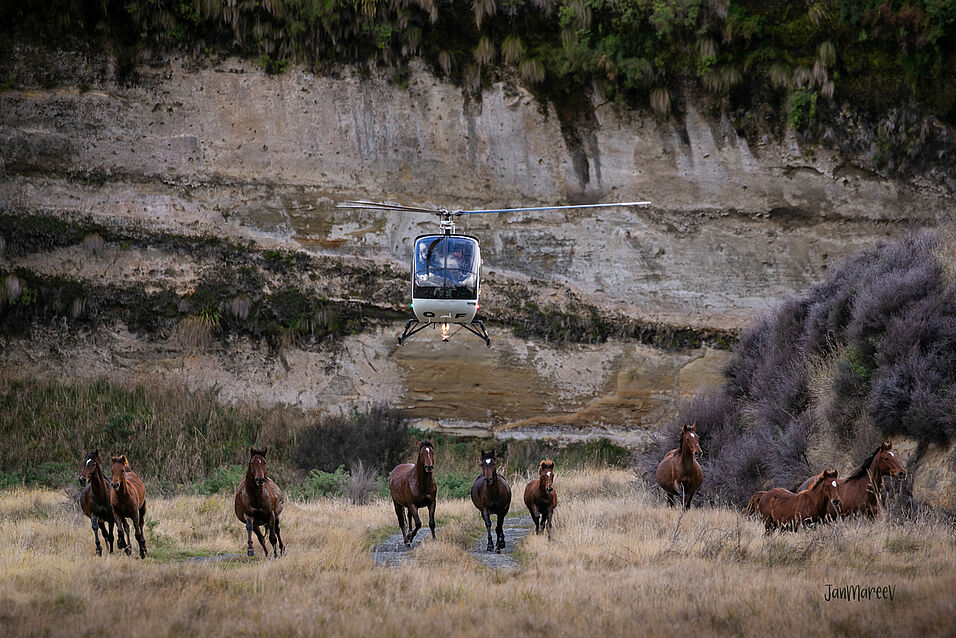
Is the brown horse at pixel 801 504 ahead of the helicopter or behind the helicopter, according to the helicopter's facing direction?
ahead

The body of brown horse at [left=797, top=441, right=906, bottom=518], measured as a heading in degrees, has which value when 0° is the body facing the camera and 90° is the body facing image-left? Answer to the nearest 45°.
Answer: approximately 270°

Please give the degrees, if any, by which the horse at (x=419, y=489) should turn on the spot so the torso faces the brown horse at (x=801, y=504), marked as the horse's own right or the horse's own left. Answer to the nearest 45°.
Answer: approximately 45° to the horse's own left

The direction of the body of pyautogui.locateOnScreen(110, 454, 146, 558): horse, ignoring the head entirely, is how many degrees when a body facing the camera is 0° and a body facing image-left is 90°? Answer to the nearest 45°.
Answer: approximately 45°

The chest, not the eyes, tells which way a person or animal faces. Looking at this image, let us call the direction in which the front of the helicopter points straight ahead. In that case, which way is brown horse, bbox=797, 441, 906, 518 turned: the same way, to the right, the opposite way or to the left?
to the left

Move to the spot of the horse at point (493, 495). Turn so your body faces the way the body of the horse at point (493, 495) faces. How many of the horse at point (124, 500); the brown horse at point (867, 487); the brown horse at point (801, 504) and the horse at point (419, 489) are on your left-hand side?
2

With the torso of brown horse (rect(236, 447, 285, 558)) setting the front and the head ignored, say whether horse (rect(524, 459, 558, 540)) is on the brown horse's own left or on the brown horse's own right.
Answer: on the brown horse's own left

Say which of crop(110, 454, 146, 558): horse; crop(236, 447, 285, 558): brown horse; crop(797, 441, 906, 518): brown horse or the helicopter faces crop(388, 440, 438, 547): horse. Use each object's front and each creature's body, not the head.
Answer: the helicopter

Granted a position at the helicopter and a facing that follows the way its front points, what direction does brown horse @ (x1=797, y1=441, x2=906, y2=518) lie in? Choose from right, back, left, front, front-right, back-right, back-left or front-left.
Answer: front-left

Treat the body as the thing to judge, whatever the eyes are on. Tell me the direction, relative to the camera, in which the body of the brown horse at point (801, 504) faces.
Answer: to the viewer's right

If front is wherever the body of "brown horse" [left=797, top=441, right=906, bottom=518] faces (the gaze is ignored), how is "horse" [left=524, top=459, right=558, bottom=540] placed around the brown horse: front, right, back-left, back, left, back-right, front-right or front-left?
back

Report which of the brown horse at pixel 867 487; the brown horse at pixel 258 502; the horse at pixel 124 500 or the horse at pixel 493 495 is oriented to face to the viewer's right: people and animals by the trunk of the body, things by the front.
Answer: the brown horse at pixel 867 487

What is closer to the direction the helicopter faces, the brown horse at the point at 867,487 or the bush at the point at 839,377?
the brown horse

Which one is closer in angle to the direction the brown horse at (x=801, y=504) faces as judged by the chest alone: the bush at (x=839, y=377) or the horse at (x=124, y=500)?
the bush

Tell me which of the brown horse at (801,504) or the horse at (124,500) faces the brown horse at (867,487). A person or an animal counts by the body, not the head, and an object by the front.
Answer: the brown horse at (801,504)

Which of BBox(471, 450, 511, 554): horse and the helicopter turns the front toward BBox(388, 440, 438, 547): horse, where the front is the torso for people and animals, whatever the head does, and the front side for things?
the helicopter

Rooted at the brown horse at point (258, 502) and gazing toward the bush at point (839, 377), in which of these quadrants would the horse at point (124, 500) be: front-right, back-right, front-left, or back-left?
back-left

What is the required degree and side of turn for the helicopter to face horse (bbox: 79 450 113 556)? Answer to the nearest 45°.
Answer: approximately 45° to its right

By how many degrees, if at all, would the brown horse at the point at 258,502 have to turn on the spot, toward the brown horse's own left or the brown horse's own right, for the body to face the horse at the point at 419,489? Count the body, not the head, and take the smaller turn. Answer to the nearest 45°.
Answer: approximately 135° to the brown horse's own left
